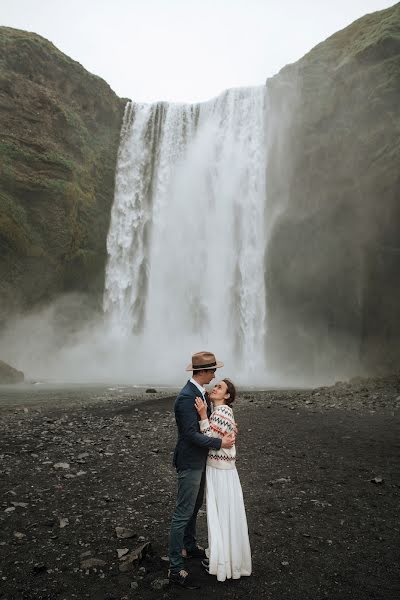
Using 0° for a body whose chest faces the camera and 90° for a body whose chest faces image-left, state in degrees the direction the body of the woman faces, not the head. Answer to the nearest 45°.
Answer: approximately 90°

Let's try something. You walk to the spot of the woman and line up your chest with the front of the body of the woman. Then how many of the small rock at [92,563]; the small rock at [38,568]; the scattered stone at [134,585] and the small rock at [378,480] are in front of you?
3

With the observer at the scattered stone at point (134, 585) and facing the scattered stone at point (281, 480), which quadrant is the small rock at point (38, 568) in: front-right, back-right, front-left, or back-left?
back-left

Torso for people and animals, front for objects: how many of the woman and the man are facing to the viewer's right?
1

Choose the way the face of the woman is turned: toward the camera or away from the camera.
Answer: toward the camera

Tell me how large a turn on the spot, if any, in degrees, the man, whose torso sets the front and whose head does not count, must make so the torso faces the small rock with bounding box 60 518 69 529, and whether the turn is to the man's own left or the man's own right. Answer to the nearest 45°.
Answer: approximately 135° to the man's own left

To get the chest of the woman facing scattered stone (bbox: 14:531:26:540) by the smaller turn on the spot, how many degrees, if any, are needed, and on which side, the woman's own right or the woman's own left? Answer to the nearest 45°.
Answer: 0° — they already face it

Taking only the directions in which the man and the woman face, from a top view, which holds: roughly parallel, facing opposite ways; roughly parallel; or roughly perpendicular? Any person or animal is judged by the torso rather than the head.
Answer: roughly parallel, facing opposite ways

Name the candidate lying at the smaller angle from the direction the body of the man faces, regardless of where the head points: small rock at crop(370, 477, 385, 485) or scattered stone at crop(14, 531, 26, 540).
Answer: the small rock

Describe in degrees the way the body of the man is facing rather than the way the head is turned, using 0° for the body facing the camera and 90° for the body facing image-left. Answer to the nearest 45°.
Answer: approximately 270°

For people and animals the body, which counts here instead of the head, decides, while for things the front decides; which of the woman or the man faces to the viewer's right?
the man

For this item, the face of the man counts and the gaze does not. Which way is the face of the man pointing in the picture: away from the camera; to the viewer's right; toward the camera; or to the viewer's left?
to the viewer's right

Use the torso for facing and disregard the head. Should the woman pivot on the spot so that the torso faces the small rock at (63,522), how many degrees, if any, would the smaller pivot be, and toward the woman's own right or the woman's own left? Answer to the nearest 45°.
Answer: approximately 45° to the woman's own right
